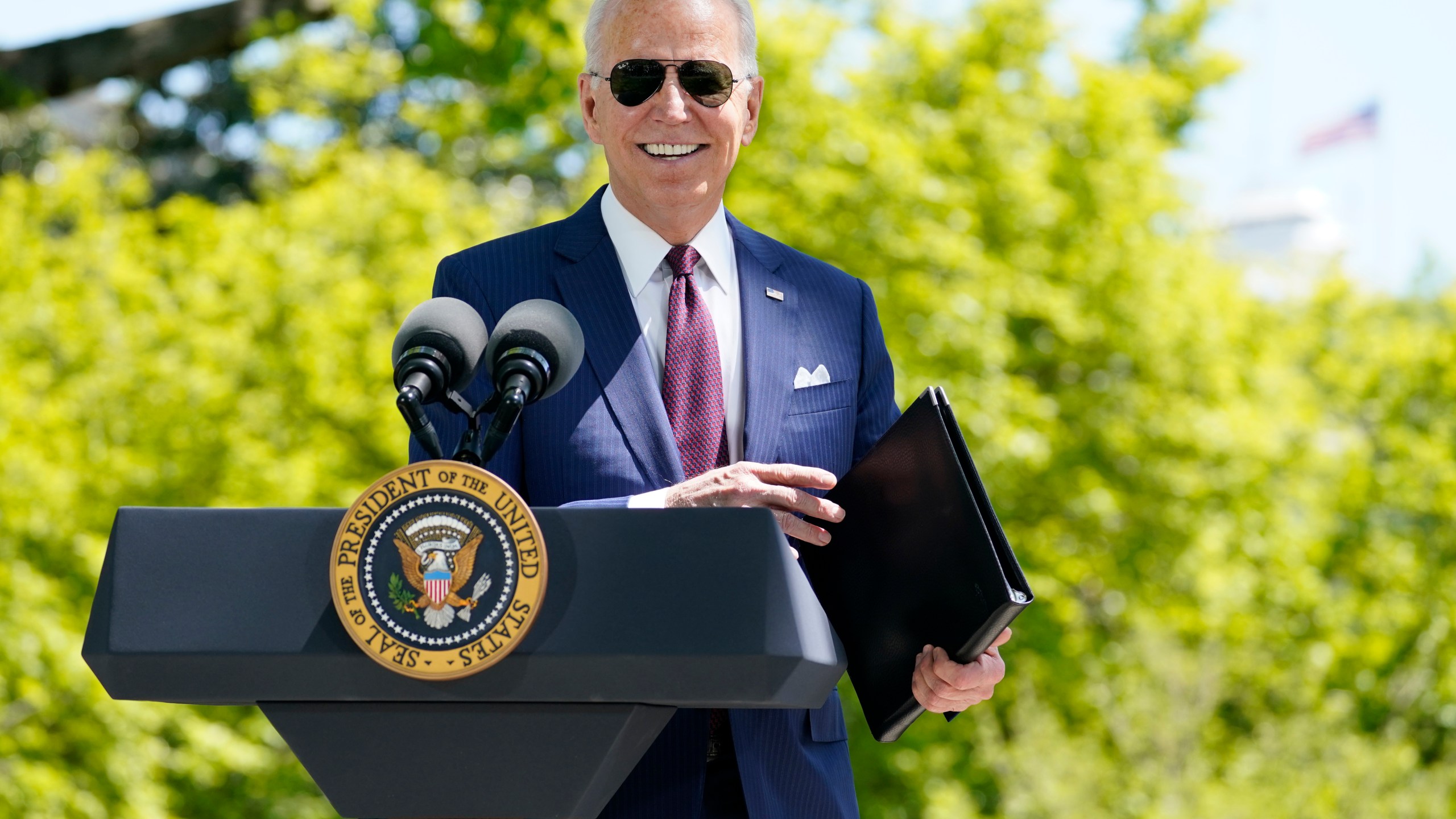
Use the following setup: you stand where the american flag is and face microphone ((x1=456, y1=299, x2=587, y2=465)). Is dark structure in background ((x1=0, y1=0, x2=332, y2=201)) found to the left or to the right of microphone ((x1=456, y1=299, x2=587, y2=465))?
right

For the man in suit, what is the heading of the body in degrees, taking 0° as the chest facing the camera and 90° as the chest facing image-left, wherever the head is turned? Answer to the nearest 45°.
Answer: approximately 0°

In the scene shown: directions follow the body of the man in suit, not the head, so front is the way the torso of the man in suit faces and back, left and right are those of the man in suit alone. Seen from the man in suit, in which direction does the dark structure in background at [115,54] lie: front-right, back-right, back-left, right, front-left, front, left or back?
back-right

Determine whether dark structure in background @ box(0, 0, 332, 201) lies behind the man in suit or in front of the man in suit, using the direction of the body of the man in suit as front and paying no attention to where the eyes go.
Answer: behind

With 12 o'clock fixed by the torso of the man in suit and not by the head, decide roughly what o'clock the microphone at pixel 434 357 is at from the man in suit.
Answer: The microphone is roughly at 1 o'clock from the man in suit.

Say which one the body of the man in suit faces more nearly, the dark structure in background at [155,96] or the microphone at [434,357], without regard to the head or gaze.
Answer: the microphone

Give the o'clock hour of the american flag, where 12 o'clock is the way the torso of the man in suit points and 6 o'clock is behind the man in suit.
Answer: The american flag is roughly at 7 o'clock from the man in suit.

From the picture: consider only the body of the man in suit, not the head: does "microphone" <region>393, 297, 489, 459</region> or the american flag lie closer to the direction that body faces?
the microphone
